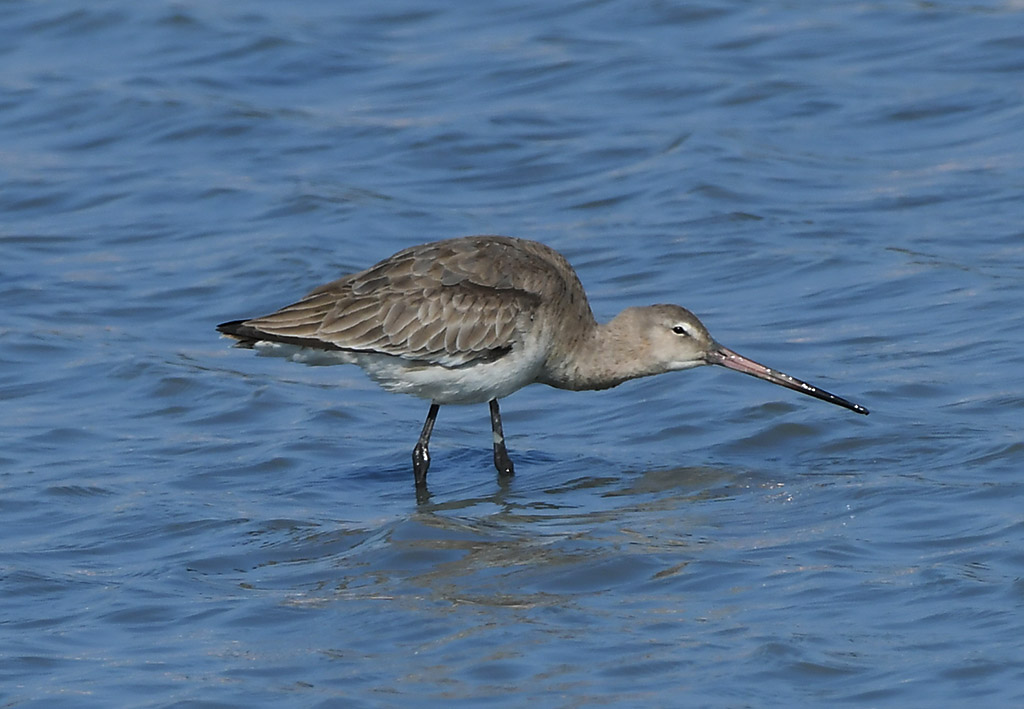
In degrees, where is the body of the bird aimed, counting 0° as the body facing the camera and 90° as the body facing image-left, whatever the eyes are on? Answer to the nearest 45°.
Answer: approximately 270°
